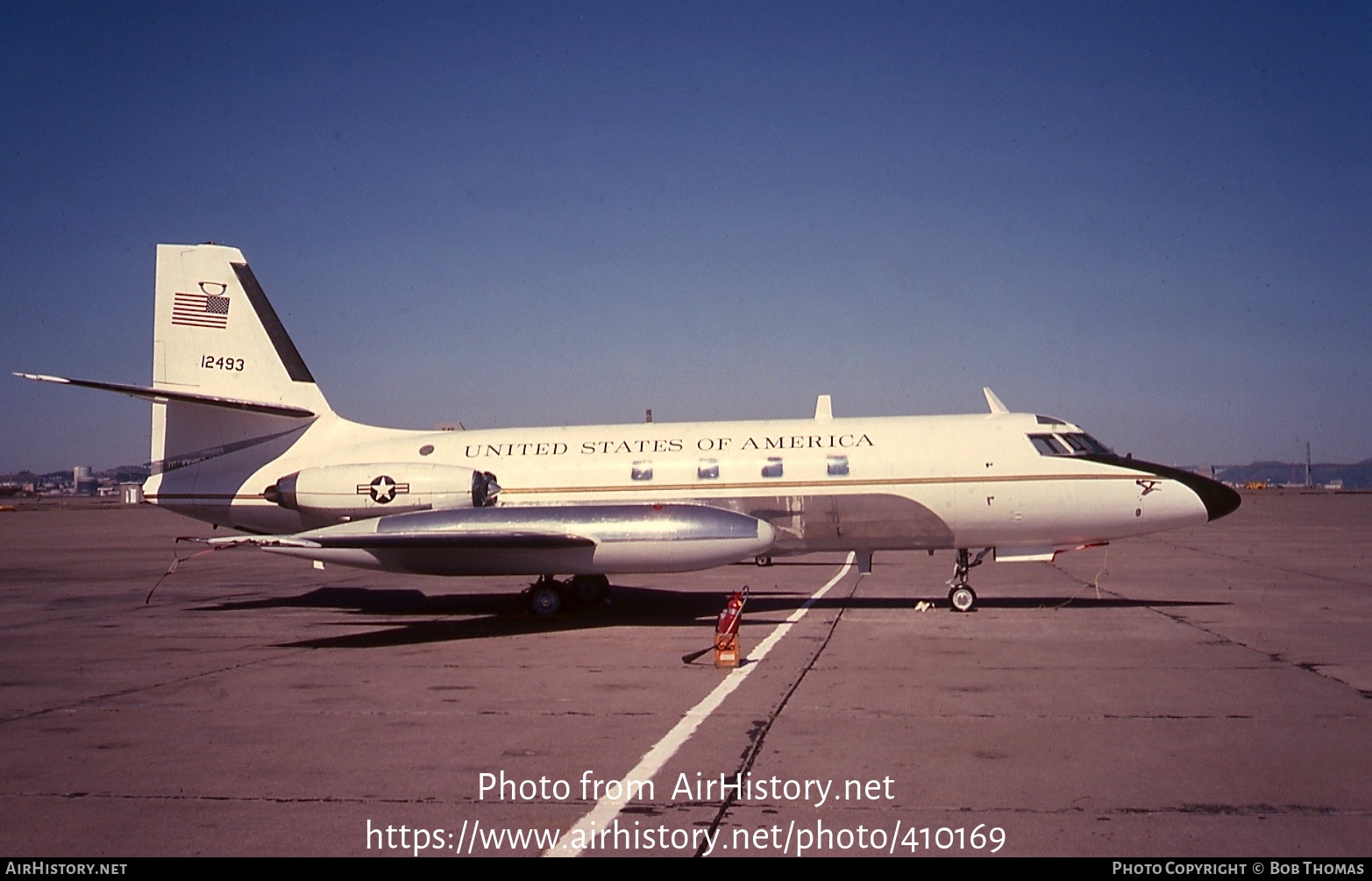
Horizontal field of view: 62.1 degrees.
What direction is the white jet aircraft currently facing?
to the viewer's right

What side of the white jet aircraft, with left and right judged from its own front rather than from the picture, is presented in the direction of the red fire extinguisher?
right
